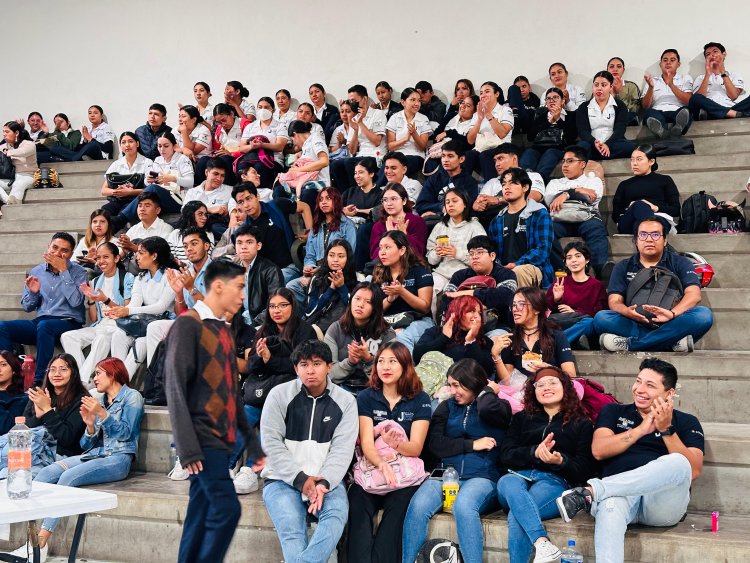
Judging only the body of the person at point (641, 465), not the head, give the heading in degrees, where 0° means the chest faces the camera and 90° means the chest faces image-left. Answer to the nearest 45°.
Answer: approximately 45°

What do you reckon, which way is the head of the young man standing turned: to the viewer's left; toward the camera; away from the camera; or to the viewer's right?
to the viewer's right

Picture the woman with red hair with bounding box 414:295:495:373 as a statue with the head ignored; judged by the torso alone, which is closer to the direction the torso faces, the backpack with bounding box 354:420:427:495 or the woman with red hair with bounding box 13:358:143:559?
the backpack

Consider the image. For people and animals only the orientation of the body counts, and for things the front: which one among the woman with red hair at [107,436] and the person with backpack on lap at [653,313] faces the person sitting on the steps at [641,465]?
the person with backpack on lap at [653,313]

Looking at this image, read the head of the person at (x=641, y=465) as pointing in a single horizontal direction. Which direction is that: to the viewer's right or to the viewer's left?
to the viewer's left

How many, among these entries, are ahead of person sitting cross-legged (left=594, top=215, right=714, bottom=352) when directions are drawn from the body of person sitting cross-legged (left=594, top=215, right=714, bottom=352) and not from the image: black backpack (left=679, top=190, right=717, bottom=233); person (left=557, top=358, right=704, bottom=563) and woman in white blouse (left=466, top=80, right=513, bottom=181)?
1

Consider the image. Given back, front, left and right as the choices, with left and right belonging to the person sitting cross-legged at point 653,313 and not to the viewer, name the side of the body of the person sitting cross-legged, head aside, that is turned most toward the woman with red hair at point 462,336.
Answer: right

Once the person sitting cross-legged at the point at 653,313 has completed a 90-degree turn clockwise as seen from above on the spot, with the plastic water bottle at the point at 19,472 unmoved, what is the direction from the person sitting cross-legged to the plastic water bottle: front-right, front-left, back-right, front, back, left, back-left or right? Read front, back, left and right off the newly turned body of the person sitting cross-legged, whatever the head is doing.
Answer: front-left

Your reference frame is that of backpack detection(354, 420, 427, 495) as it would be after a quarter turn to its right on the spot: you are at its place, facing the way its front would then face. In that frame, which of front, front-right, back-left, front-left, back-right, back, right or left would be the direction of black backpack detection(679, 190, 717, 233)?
back-right

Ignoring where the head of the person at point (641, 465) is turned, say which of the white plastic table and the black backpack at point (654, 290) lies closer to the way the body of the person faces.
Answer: the white plastic table

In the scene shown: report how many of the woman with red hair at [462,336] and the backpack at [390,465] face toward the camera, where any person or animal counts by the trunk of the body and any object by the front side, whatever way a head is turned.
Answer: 2

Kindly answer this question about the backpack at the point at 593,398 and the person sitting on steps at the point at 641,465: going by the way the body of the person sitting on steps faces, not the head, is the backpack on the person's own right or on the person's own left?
on the person's own right

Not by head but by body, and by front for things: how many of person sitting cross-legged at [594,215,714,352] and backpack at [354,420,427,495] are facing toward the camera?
2

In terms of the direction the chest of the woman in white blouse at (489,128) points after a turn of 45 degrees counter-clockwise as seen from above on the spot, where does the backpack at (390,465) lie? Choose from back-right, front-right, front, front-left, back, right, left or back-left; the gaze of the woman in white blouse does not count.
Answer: front

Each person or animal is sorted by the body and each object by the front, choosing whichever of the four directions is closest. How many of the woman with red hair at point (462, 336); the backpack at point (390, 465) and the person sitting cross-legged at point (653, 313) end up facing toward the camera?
3

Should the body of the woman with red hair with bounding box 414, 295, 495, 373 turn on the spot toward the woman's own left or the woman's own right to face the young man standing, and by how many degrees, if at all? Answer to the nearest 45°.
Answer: approximately 45° to the woman's own right

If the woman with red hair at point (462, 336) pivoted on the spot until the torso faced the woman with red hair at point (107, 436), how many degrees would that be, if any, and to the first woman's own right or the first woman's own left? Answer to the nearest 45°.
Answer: approximately 90° to the first woman's own right
